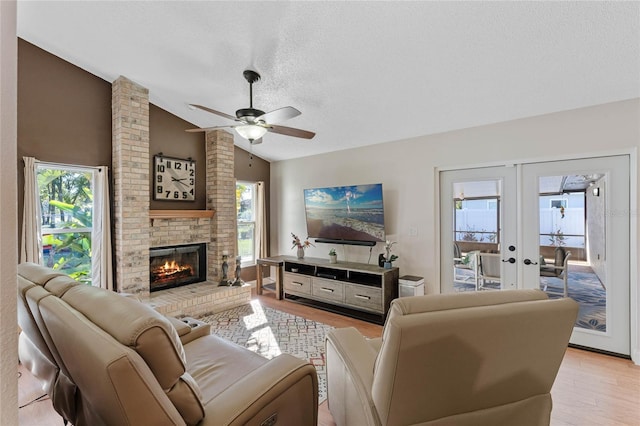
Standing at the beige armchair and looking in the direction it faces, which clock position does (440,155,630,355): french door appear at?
The french door is roughly at 2 o'clock from the beige armchair.

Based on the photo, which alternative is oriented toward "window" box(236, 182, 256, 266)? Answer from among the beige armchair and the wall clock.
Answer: the beige armchair

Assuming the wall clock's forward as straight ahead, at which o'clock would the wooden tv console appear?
The wooden tv console is roughly at 10 o'clock from the wall clock.

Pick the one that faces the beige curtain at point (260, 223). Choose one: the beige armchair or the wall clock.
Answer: the beige armchair

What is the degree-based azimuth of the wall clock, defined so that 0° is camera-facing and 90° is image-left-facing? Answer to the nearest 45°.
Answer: approximately 0°

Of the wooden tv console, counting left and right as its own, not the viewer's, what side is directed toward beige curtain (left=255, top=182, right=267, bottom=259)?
right

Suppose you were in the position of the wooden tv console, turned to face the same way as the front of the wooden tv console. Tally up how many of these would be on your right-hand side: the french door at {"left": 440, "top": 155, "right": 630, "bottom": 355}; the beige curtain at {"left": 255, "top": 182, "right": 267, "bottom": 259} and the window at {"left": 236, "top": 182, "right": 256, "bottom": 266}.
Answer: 2

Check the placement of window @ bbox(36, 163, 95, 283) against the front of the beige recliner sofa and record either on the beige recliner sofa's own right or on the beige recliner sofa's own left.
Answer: on the beige recliner sofa's own left

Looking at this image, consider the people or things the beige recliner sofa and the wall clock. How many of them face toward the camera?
1

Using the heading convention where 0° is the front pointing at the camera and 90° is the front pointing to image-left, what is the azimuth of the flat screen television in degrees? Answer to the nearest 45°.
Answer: approximately 45°
